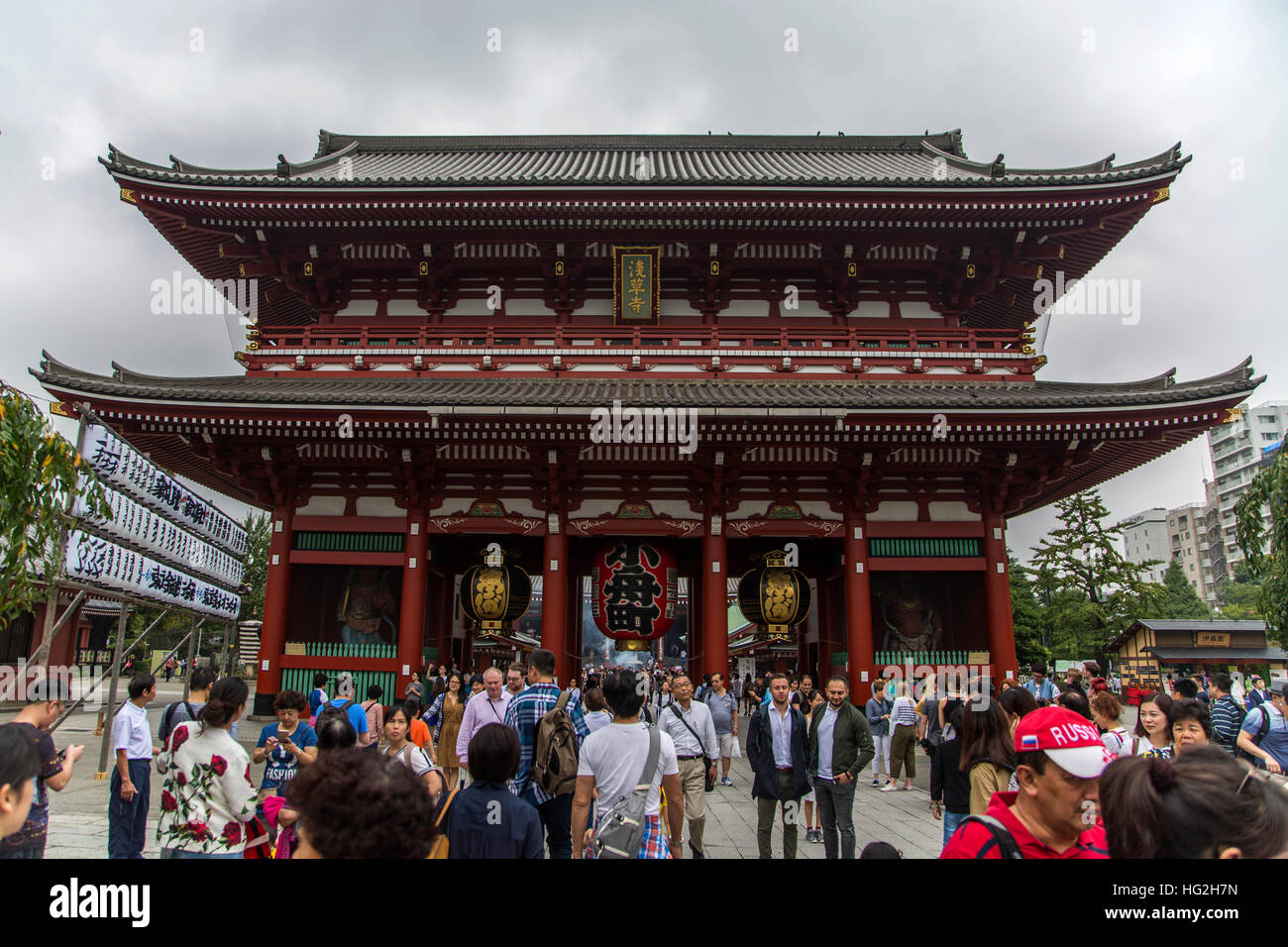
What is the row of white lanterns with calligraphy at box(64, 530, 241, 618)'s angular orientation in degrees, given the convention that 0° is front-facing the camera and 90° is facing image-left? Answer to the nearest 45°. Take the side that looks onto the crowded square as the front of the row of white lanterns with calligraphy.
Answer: approximately 315°

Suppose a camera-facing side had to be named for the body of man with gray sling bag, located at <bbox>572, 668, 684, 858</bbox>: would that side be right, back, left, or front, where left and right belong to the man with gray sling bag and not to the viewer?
back

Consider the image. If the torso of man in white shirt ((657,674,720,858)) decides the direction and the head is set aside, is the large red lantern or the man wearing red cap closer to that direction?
the man wearing red cap

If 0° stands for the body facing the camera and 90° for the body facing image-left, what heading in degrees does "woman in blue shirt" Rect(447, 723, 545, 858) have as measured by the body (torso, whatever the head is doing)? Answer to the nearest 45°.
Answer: approximately 180°

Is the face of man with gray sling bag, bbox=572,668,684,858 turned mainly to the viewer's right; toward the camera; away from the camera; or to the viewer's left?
away from the camera

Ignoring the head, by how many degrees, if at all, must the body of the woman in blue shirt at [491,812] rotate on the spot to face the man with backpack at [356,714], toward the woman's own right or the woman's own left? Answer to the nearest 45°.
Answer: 0° — they already face them
